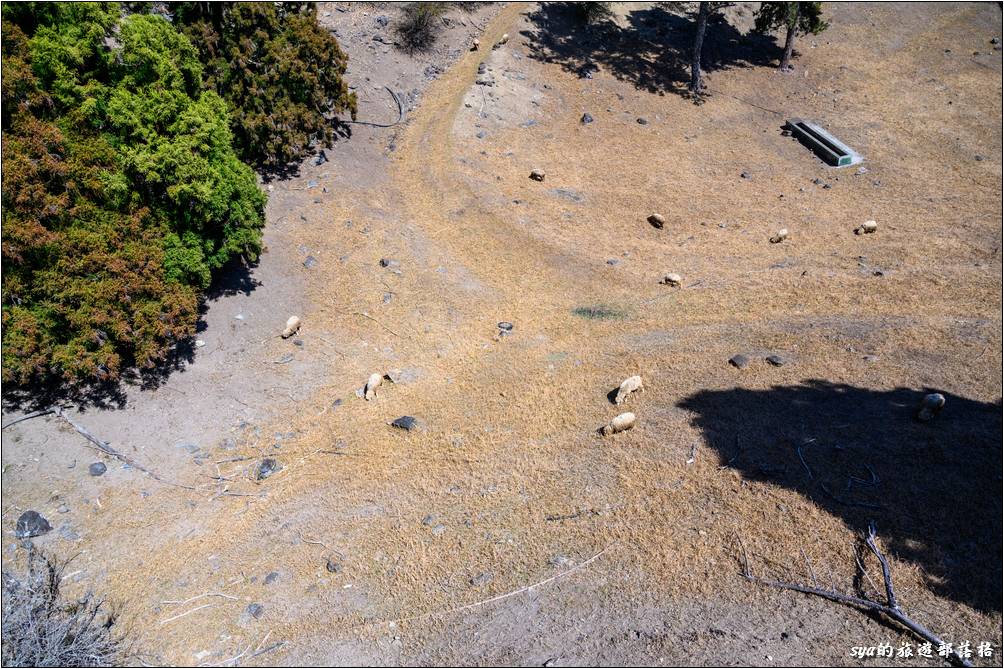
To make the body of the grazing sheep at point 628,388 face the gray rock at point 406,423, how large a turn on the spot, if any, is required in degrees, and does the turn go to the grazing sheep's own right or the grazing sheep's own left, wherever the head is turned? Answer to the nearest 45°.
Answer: approximately 45° to the grazing sheep's own right

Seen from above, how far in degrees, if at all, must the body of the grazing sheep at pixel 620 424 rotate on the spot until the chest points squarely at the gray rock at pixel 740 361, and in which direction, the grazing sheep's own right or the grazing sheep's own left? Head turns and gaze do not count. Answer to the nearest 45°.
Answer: approximately 180°

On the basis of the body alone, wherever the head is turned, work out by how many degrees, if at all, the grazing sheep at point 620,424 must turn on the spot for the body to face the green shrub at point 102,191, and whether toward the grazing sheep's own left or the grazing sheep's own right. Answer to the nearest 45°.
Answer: approximately 45° to the grazing sheep's own right

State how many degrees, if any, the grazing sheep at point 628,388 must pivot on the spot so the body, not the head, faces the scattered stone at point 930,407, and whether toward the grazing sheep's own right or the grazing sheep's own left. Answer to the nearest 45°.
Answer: approximately 135° to the grazing sheep's own left

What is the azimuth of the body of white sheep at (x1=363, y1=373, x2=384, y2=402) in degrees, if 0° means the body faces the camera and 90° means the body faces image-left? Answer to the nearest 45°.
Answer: approximately 45°

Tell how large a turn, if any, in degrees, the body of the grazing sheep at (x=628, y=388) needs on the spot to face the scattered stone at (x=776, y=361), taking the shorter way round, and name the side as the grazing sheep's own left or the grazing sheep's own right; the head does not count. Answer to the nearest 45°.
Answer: approximately 180°

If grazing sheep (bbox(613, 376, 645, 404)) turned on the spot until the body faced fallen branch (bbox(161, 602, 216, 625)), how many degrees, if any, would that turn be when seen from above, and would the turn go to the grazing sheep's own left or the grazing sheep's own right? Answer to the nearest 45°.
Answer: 0° — it already faces it

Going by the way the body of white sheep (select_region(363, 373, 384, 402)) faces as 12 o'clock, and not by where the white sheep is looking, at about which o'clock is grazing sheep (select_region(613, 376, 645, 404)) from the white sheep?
The grazing sheep is roughly at 8 o'clock from the white sheep.

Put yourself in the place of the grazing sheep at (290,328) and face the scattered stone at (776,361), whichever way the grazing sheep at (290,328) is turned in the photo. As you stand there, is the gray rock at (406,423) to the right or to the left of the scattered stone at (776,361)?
right

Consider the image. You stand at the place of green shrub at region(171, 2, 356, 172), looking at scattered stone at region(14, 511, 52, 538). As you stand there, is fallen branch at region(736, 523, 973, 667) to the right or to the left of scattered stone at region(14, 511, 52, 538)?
left

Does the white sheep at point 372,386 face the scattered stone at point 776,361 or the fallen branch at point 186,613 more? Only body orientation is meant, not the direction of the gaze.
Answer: the fallen branch
